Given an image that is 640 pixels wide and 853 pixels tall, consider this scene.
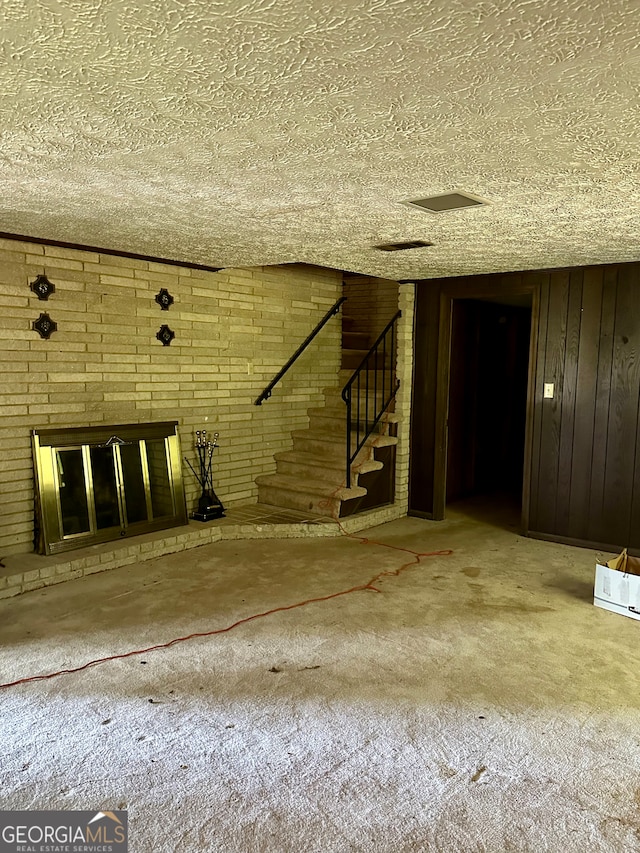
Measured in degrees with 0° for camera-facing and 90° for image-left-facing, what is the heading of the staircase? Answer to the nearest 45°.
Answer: approximately 45°

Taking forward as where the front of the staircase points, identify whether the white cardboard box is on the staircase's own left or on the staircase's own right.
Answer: on the staircase's own left

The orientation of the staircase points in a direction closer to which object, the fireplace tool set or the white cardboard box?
the fireplace tool set

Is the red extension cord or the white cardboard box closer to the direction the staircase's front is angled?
the red extension cord

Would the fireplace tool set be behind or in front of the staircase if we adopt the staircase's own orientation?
in front

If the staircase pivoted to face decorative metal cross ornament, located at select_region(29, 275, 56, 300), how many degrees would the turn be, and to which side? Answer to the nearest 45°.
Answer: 0° — it already faces it

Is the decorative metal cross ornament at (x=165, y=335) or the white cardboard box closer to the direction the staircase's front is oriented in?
the decorative metal cross ornament

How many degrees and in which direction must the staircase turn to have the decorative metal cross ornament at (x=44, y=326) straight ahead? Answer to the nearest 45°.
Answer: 0° — it already faces it
